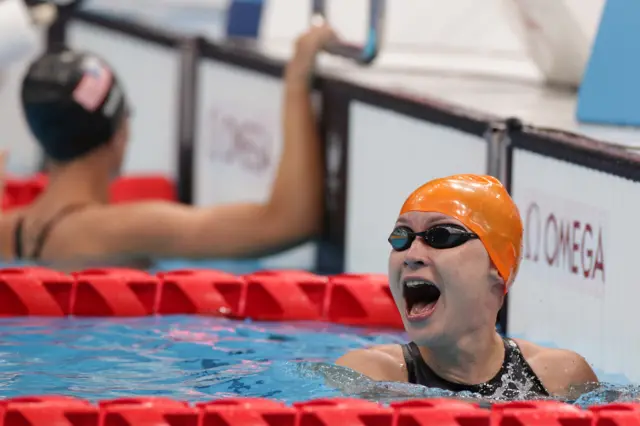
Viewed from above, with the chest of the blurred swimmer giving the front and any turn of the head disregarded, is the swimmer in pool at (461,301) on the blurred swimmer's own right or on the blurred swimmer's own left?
on the blurred swimmer's own right

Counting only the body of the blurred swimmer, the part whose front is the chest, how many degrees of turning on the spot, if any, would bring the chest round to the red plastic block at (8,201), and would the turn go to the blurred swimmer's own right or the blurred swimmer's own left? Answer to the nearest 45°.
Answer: approximately 45° to the blurred swimmer's own left

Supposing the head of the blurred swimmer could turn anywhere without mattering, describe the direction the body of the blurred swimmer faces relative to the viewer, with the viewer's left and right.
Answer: facing away from the viewer and to the right of the viewer

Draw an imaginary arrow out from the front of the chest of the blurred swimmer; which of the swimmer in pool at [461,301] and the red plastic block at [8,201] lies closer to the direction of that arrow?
the red plastic block
